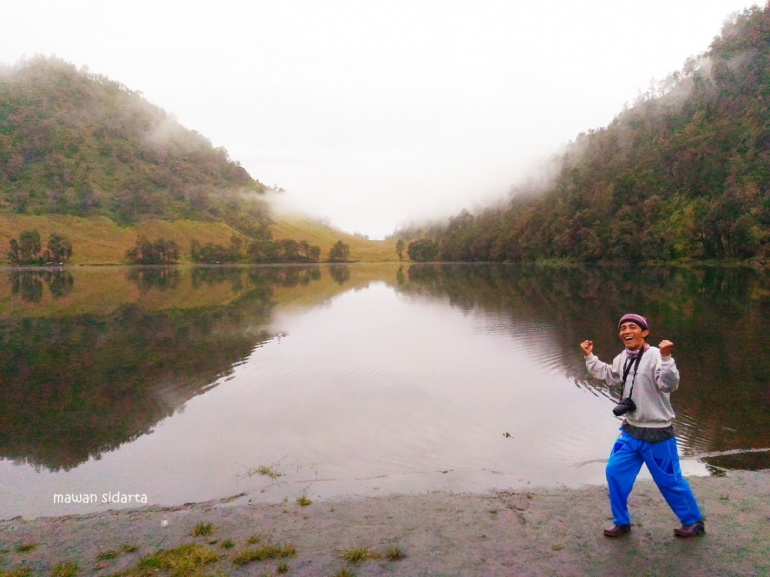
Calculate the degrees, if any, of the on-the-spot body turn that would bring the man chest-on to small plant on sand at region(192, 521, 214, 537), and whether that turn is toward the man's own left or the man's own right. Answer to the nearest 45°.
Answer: approximately 45° to the man's own right

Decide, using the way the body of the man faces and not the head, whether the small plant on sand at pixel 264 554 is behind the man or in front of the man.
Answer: in front

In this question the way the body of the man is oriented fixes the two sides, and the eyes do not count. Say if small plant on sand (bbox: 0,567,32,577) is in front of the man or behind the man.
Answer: in front

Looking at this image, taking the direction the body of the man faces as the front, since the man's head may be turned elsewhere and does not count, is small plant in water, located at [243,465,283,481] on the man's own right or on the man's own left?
on the man's own right

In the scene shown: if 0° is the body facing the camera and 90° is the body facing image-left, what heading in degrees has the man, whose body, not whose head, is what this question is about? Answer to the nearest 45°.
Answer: approximately 45°

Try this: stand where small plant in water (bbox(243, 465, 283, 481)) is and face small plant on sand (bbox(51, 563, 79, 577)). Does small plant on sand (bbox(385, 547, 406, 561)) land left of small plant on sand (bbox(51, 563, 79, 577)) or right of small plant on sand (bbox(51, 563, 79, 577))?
left
